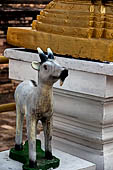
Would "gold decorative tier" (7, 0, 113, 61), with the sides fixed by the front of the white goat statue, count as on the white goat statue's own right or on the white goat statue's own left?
on the white goat statue's own left

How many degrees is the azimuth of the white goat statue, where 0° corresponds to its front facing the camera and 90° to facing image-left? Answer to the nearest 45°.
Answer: approximately 315°
